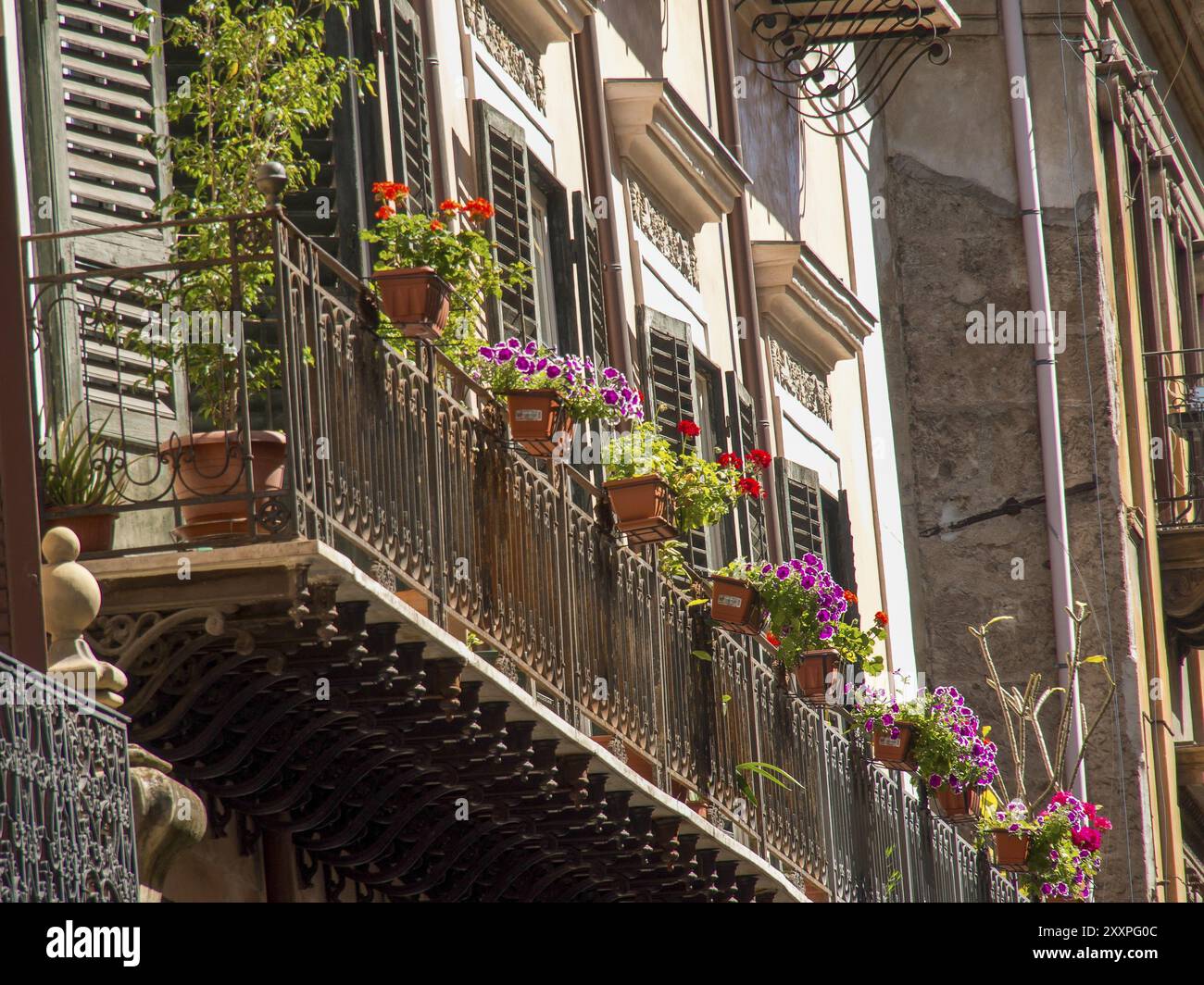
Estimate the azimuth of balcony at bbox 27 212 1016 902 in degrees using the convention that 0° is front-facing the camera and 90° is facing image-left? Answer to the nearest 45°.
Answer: approximately 315°

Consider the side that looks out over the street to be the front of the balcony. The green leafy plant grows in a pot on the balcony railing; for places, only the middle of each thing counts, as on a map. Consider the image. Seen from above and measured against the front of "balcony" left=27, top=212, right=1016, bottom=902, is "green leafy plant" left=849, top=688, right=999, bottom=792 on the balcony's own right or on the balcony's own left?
on the balcony's own left

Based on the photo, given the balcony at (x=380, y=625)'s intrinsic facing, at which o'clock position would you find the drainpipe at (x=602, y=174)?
The drainpipe is roughly at 8 o'clock from the balcony.

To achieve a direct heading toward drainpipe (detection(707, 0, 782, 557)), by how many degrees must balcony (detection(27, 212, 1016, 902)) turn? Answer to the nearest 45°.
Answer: approximately 135° to its left

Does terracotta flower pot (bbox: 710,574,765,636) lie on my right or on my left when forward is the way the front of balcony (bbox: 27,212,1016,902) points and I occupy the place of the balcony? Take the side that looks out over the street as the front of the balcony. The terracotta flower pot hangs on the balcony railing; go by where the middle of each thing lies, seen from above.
on my left

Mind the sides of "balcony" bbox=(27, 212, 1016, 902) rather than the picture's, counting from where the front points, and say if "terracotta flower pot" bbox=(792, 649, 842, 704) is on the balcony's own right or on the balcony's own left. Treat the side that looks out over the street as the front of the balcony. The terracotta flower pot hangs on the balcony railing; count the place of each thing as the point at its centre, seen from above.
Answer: on the balcony's own left

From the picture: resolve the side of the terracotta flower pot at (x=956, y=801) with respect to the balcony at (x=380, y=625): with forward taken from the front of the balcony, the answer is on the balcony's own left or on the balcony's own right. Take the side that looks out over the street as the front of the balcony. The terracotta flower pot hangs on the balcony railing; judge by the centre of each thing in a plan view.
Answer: on the balcony's own left
